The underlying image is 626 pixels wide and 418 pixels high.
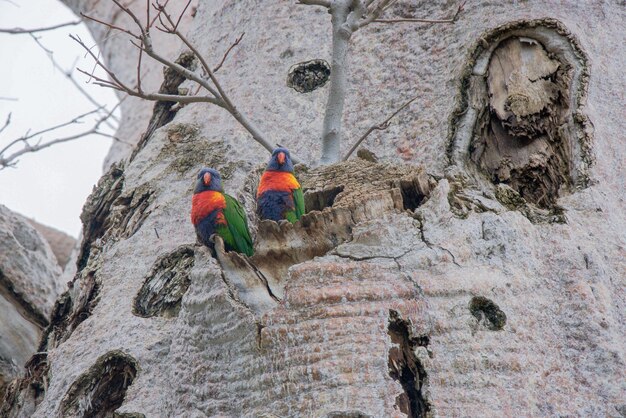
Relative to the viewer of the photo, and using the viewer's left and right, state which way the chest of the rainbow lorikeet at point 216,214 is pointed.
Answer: facing the viewer and to the left of the viewer

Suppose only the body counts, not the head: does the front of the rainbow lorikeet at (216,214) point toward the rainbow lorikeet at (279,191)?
no
